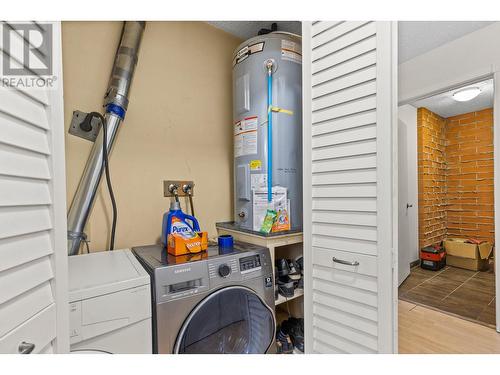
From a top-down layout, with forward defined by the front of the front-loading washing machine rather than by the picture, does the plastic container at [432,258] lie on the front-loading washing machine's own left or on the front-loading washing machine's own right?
on the front-loading washing machine's own left

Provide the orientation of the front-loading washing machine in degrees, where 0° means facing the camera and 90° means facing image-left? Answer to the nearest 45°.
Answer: approximately 315°

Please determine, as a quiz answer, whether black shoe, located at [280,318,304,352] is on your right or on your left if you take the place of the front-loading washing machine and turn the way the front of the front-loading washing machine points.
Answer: on your left

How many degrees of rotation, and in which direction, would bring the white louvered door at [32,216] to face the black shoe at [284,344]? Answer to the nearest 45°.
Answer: approximately 45° to its left

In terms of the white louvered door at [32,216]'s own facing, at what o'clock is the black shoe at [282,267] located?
The black shoe is roughly at 10 o'clock from the white louvered door.

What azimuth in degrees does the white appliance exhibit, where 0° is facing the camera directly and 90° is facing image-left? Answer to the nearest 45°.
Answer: approximately 315°
